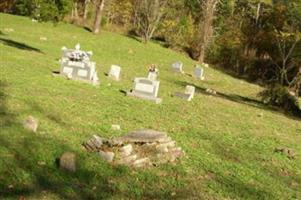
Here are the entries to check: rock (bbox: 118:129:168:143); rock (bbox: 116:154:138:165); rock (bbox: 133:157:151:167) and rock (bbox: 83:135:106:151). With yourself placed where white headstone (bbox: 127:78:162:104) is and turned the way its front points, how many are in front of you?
4

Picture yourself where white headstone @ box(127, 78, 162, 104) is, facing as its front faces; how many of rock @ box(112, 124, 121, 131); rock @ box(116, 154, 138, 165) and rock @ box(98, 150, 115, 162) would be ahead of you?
3

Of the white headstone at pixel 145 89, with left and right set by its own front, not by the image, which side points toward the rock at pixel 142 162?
front

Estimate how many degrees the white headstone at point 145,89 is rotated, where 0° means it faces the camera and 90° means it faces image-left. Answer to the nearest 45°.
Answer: approximately 0°

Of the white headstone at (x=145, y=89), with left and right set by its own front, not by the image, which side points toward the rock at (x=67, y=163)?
front

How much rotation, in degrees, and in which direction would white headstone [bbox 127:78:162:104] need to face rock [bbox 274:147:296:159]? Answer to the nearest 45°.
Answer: approximately 45° to its left

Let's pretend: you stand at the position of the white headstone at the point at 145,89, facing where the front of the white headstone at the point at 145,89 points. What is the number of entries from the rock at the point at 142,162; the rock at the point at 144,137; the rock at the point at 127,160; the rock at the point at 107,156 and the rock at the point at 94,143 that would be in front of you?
5

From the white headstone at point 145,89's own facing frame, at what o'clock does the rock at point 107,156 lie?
The rock is roughly at 12 o'clock from the white headstone.

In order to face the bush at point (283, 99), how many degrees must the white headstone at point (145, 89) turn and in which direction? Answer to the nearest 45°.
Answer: approximately 135° to its left

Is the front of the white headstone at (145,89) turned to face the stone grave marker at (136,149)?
yes

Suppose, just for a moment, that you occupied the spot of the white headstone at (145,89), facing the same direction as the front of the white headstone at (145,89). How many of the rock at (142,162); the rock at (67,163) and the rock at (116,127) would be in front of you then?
3

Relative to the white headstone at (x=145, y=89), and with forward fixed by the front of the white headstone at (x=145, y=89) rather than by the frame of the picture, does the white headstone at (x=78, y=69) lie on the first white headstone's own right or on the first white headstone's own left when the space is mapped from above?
on the first white headstone's own right

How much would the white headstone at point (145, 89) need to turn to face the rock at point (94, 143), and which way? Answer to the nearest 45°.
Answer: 0° — it already faces it

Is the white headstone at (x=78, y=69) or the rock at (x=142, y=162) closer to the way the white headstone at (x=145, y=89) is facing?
the rock
